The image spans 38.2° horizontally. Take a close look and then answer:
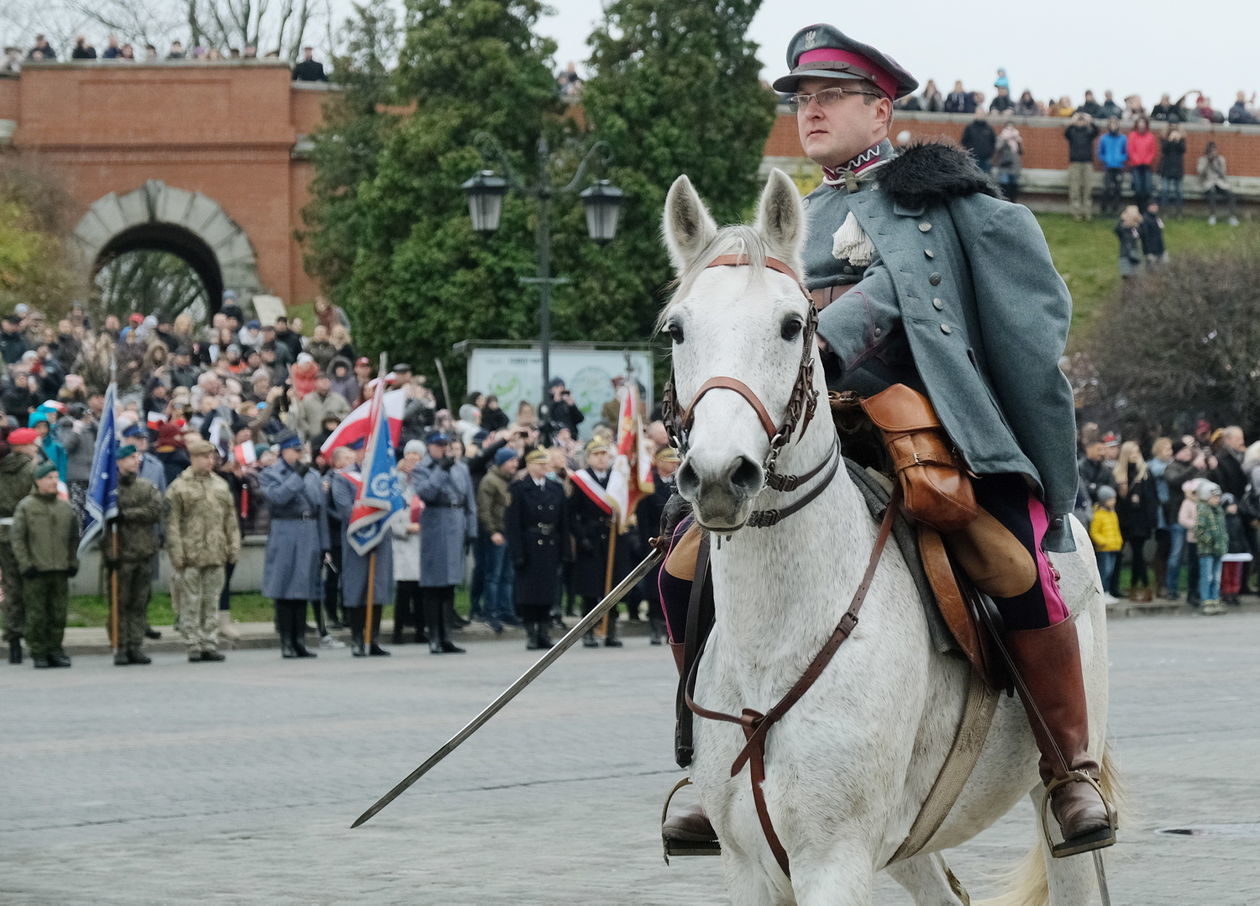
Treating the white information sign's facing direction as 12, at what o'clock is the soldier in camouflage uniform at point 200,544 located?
The soldier in camouflage uniform is roughly at 1 o'clock from the white information sign.

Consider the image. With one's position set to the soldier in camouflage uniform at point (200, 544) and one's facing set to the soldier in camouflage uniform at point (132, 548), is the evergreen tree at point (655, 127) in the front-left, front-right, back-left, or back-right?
back-right

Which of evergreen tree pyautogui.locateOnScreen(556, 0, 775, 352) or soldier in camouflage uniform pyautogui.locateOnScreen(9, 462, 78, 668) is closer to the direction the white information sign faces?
the soldier in camouflage uniform

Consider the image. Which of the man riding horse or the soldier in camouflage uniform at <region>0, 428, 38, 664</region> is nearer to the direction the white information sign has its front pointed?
the man riding horse

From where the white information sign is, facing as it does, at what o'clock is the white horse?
The white horse is roughly at 12 o'clock from the white information sign.

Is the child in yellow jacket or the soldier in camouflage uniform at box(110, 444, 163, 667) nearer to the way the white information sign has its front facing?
the soldier in camouflage uniform

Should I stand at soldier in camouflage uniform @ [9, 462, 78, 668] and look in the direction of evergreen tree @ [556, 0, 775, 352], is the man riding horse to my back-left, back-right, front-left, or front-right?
back-right

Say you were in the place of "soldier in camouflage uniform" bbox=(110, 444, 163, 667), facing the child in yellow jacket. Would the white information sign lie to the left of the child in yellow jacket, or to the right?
left

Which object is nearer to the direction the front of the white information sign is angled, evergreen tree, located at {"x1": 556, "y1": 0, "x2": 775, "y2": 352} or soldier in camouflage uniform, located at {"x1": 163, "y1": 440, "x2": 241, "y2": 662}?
the soldier in camouflage uniform

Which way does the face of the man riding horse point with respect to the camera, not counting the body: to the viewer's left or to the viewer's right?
to the viewer's left

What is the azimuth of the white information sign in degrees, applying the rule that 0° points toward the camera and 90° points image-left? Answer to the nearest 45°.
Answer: approximately 0°

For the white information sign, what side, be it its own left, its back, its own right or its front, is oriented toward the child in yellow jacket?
left

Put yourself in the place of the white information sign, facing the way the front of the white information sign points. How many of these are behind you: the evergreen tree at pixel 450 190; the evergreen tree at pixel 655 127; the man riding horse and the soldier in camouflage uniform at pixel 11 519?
2

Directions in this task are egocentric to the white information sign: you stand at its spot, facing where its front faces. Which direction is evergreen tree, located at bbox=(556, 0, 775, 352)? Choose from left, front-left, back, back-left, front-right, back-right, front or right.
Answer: back
